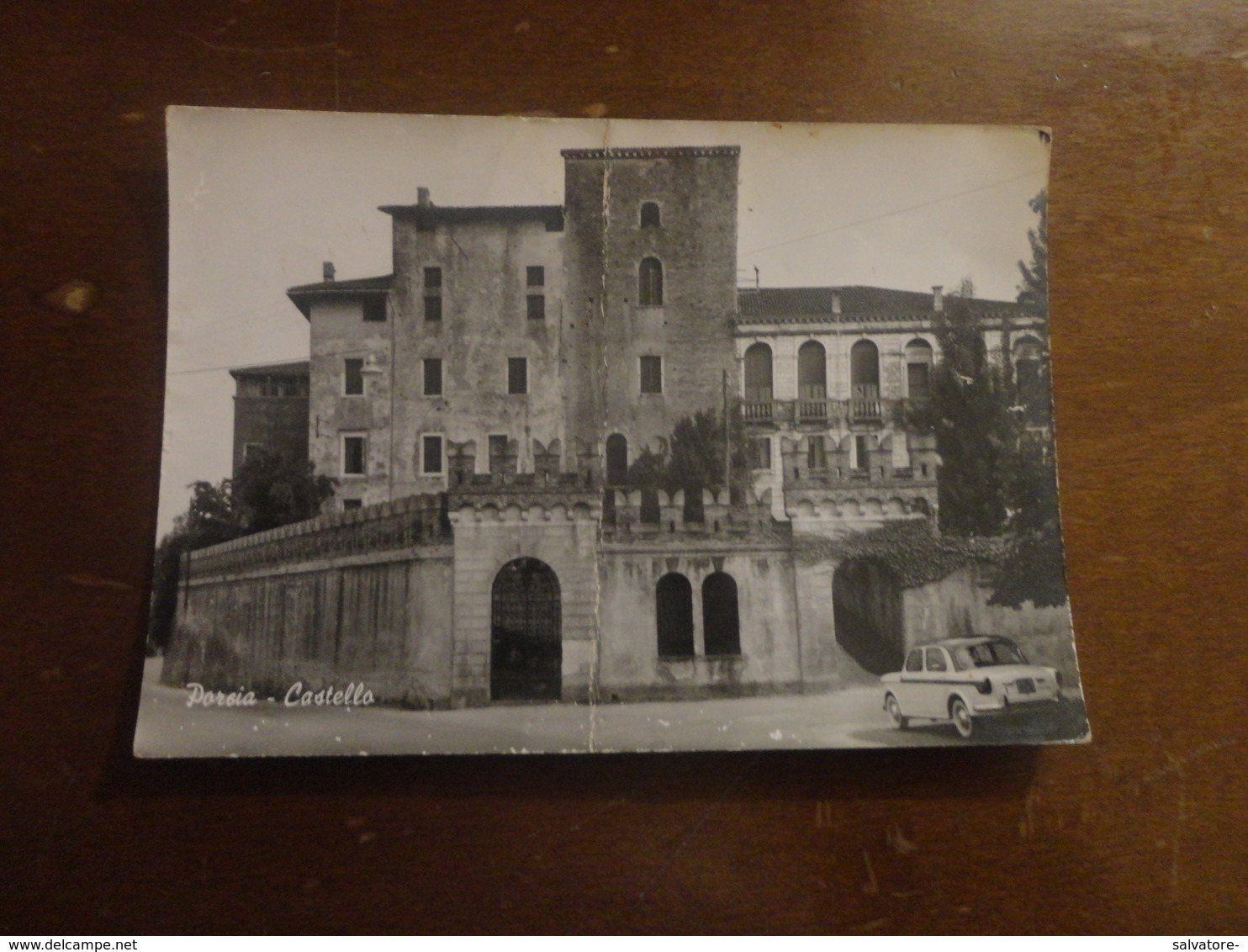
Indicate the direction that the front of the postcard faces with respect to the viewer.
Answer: facing the viewer
